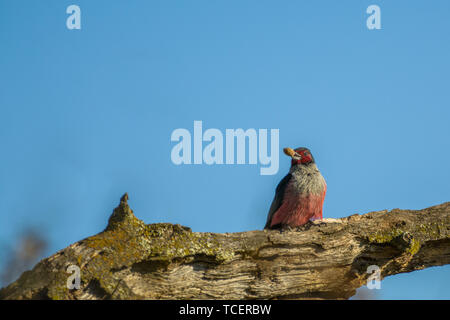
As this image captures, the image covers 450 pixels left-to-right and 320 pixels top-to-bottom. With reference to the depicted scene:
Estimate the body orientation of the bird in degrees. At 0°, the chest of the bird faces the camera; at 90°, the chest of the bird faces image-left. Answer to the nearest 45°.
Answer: approximately 315°
